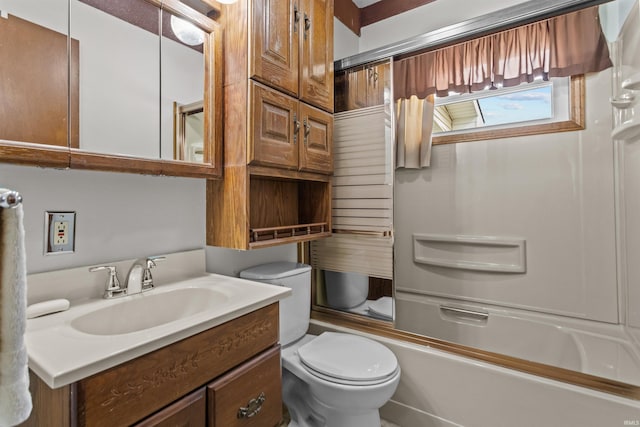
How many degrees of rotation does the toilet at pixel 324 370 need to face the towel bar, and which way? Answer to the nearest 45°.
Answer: approximately 90° to its right

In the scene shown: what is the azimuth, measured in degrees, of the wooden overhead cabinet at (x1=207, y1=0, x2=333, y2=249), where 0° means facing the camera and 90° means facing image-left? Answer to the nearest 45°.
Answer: approximately 315°

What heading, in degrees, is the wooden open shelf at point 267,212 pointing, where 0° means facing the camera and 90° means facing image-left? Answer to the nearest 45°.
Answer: approximately 315°

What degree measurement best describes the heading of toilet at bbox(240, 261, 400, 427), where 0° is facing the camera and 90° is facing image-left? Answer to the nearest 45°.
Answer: approximately 315°
